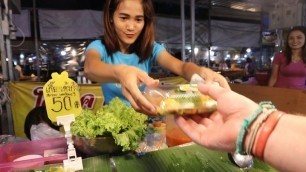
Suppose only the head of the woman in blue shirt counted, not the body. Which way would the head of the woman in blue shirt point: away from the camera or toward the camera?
toward the camera

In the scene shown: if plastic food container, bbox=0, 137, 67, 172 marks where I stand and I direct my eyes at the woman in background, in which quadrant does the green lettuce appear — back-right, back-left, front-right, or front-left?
front-right

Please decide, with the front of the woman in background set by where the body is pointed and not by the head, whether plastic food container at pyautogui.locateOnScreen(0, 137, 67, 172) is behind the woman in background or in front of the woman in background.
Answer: in front

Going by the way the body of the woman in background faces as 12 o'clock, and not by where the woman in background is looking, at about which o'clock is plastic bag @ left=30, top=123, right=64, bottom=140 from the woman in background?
The plastic bag is roughly at 1 o'clock from the woman in background.

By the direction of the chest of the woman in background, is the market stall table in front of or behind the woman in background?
in front

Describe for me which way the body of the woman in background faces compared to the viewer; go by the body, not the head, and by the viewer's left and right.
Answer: facing the viewer

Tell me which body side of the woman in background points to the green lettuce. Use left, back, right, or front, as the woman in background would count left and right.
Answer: front

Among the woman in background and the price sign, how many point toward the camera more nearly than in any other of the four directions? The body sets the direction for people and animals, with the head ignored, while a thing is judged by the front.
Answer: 2

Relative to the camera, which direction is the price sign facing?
toward the camera

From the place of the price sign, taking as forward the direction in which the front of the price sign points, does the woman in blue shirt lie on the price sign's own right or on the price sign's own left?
on the price sign's own left

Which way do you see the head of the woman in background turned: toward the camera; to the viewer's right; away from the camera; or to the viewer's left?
toward the camera
